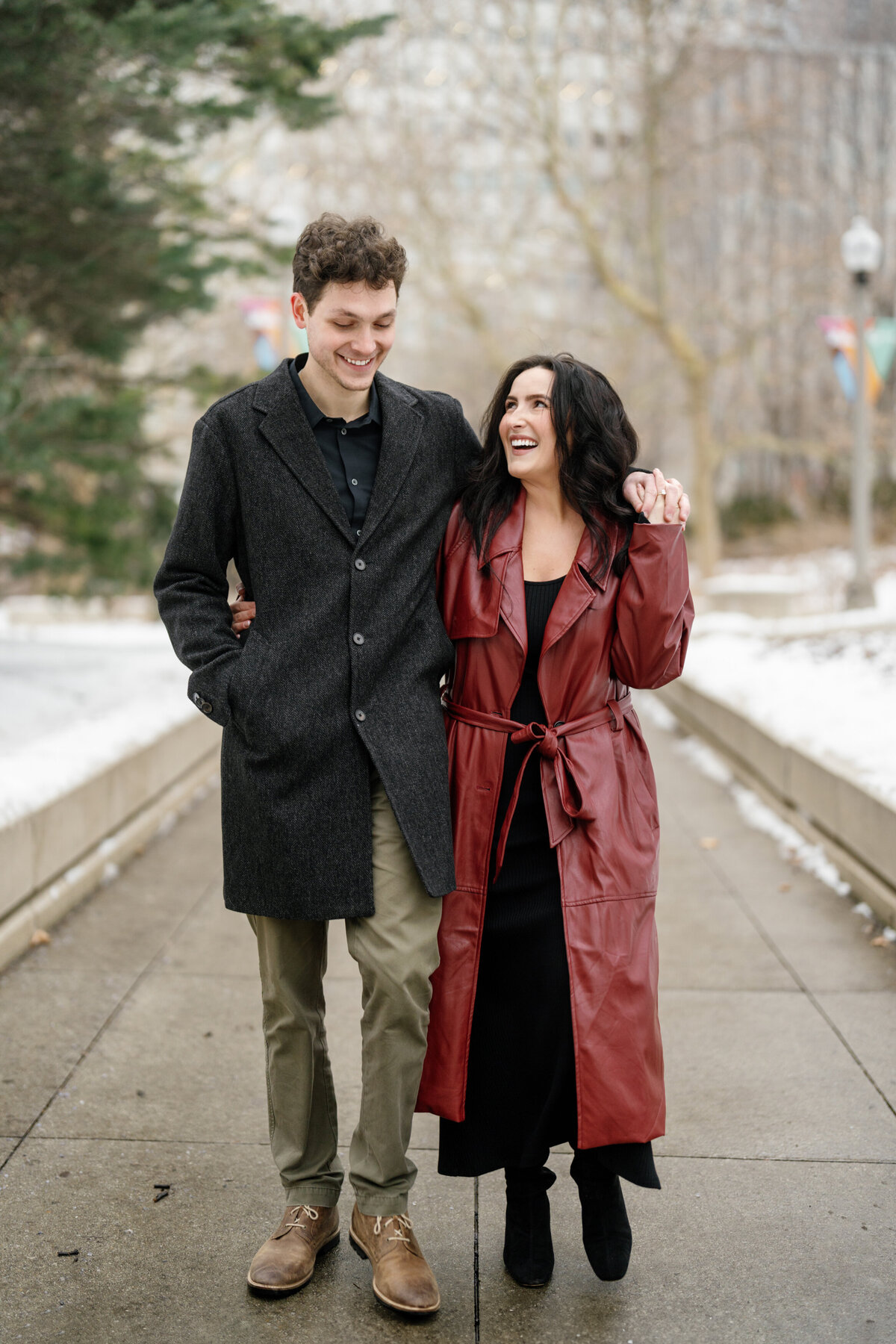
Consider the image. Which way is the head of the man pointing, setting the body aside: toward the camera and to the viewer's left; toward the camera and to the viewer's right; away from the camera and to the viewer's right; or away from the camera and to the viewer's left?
toward the camera and to the viewer's right

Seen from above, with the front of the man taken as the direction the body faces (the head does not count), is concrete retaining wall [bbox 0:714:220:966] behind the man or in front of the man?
behind

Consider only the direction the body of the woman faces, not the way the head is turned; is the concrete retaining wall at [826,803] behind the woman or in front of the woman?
behind

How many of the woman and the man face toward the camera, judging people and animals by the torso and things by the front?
2

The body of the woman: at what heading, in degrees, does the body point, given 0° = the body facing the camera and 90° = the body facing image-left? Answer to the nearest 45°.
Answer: approximately 0°

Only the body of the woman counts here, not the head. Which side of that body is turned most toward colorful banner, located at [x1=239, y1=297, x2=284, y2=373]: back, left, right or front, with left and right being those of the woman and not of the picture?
back

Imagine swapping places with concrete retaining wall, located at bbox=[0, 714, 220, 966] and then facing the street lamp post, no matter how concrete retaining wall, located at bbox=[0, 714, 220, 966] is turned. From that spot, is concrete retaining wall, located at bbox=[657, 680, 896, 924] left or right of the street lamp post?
right

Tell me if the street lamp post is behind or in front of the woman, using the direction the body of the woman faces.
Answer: behind

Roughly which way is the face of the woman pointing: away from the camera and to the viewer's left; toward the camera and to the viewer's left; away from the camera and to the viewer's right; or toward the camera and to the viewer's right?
toward the camera and to the viewer's left

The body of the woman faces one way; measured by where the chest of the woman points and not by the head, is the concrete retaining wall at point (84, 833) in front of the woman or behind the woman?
behind
